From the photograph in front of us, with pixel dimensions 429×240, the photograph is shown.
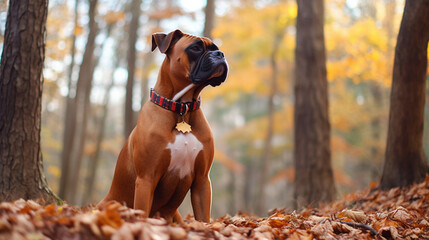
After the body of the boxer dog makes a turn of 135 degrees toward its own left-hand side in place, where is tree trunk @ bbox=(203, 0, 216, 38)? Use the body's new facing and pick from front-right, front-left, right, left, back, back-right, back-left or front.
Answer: front

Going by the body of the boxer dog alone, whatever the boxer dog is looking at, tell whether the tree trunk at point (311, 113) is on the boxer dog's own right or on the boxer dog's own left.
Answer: on the boxer dog's own left

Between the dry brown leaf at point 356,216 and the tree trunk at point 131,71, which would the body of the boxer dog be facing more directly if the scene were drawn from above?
the dry brown leaf

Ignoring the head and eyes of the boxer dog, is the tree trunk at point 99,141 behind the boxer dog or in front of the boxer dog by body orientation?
behind

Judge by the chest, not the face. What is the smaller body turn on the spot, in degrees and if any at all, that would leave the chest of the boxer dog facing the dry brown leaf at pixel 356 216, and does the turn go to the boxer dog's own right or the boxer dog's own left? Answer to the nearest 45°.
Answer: approximately 45° to the boxer dog's own left

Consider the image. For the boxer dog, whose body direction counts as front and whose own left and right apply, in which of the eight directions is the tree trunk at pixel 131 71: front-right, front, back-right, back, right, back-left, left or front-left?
back-left

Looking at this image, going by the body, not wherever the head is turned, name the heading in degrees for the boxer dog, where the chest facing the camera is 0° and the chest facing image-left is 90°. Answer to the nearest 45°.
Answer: approximately 315°
